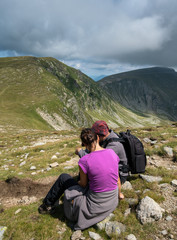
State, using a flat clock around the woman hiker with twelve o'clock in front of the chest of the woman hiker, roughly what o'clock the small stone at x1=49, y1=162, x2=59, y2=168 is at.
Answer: The small stone is roughly at 1 o'clock from the woman hiker.

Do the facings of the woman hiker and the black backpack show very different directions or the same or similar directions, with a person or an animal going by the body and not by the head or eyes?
very different directions

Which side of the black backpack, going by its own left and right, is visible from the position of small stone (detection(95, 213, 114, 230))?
right

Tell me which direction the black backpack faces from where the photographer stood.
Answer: facing to the right of the viewer

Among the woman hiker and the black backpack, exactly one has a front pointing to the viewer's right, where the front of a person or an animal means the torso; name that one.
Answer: the black backpack

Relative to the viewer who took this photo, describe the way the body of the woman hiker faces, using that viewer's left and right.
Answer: facing away from the viewer and to the left of the viewer

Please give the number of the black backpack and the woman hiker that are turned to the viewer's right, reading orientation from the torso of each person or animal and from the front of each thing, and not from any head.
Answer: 1

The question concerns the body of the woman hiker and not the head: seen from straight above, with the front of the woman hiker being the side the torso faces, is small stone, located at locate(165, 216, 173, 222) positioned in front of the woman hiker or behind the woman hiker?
behind

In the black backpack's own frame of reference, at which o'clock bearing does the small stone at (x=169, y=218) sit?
The small stone is roughly at 2 o'clock from the black backpack.
